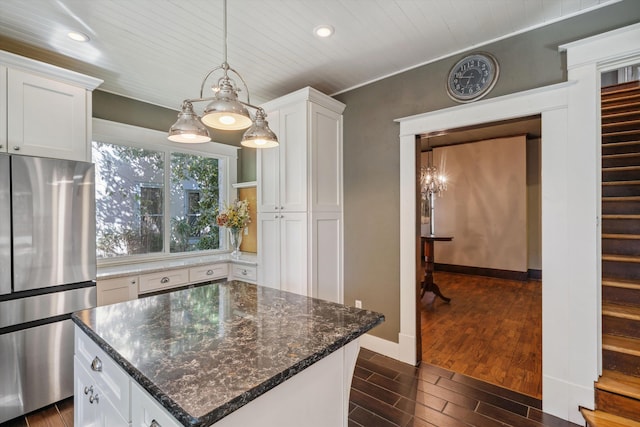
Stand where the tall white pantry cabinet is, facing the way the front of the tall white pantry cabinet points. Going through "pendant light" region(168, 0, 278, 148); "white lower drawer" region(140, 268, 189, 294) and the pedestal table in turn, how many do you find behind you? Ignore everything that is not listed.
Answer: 1

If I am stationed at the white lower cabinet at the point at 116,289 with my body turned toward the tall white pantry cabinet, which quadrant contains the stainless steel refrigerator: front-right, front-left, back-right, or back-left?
back-right

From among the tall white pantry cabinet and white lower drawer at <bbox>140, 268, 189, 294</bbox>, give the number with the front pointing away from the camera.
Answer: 0

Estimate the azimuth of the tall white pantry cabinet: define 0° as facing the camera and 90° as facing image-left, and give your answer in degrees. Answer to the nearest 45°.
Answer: approximately 45°

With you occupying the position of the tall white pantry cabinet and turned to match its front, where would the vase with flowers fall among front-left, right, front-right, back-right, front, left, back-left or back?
right

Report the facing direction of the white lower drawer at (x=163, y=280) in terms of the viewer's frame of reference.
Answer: facing the viewer and to the right of the viewer

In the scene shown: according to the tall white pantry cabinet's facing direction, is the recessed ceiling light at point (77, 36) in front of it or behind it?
in front

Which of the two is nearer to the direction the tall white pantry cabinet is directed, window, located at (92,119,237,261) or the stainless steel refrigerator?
the stainless steel refrigerator

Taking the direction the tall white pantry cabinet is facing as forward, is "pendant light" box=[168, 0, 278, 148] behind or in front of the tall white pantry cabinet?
in front
